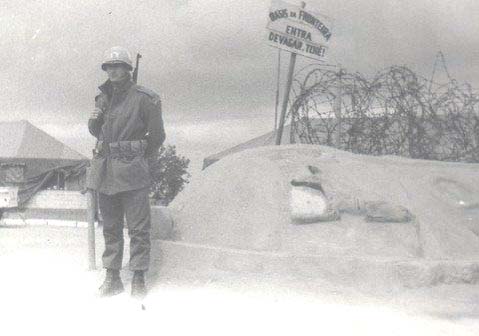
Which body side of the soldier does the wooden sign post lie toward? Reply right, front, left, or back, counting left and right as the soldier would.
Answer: back

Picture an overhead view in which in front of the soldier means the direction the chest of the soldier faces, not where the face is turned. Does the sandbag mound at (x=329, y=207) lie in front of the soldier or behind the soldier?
behind

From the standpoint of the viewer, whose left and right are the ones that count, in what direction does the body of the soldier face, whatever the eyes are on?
facing the viewer and to the left of the viewer

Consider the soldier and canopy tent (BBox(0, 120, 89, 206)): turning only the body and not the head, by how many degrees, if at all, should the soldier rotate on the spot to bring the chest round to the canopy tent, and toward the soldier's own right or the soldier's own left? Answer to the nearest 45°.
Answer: approximately 135° to the soldier's own right
